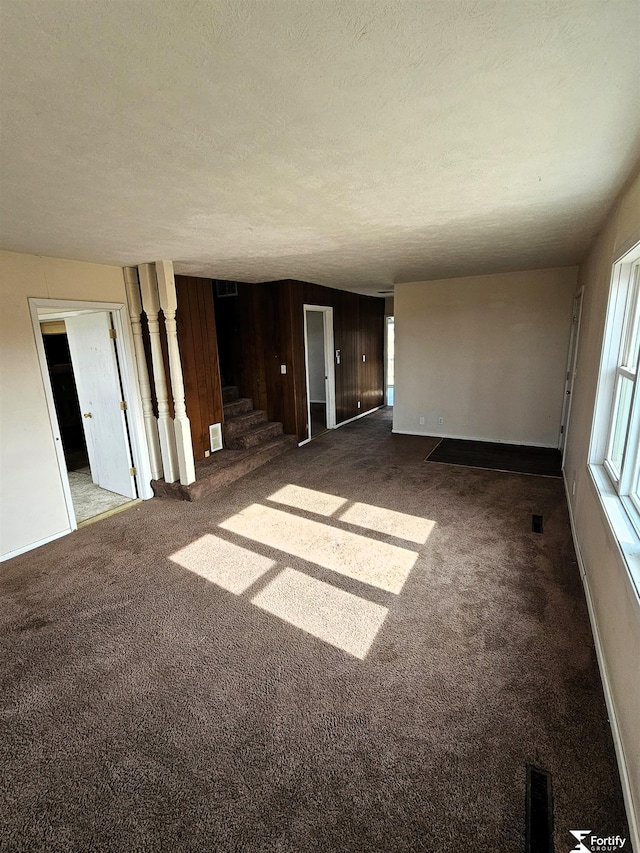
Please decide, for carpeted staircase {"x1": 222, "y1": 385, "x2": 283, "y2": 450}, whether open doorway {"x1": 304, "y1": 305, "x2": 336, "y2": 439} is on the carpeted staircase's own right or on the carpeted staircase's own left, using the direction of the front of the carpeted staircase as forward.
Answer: on the carpeted staircase's own left

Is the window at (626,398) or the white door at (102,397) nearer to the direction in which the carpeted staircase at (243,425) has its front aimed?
the window

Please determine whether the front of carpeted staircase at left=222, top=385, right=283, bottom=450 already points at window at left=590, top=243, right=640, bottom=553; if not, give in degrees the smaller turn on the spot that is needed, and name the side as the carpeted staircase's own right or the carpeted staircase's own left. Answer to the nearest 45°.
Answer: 0° — it already faces it

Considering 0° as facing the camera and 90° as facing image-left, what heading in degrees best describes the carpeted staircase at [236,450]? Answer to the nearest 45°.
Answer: approximately 315°

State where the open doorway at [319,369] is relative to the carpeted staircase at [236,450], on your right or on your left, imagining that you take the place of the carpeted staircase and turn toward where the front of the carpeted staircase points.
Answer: on your left

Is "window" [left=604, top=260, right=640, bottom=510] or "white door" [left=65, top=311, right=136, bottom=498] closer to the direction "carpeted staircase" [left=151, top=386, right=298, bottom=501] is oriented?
the window

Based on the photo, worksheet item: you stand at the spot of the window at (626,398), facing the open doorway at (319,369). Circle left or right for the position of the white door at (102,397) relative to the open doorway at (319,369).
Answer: left

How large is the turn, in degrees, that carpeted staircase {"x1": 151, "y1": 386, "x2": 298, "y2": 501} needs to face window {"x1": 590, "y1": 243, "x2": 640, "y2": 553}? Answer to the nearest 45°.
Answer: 0° — it already faces it
